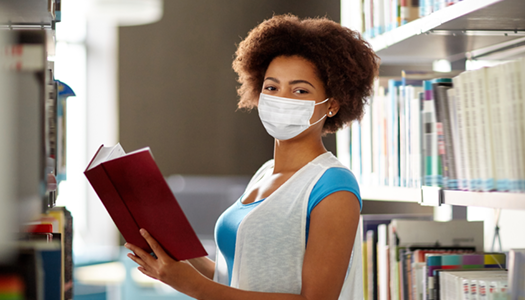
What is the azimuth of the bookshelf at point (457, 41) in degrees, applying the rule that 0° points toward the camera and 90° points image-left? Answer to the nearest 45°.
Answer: approximately 45°

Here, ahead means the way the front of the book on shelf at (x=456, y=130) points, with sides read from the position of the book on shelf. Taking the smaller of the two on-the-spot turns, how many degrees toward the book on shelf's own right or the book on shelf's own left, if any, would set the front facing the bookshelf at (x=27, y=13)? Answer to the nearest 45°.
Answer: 0° — it already faces it

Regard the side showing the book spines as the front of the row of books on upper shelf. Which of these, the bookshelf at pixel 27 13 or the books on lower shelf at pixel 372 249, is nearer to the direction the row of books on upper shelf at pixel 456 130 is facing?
the bookshelf

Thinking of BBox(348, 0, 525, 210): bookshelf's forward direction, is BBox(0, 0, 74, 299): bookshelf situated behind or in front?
in front
